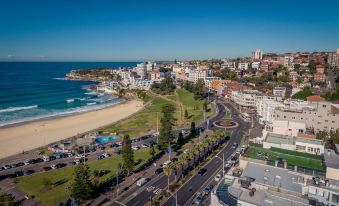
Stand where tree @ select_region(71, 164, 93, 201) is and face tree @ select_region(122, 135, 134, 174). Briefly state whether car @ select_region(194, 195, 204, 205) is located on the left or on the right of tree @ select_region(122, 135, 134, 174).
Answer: right

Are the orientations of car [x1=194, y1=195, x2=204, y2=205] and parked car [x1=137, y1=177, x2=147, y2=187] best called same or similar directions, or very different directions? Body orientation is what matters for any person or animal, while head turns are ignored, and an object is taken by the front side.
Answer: very different directions

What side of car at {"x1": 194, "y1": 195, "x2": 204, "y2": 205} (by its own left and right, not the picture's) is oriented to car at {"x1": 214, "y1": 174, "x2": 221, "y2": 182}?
back

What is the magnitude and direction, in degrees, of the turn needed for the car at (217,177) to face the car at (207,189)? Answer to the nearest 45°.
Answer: approximately 45° to its left

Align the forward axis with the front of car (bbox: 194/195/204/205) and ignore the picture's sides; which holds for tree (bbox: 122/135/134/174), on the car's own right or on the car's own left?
on the car's own right

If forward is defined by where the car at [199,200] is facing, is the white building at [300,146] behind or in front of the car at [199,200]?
behind

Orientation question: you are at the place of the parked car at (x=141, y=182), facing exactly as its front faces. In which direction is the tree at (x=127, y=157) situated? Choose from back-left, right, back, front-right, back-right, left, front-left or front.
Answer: left

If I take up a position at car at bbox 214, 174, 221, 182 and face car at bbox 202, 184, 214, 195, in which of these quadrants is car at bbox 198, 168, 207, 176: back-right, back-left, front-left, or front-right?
back-right

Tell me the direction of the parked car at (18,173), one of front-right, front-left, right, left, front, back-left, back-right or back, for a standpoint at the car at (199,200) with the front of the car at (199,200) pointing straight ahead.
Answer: front-right

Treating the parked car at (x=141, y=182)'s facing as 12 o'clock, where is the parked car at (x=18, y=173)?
the parked car at (x=18, y=173) is roughly at 8 o'clock from the parked car at (x=141, y=182).

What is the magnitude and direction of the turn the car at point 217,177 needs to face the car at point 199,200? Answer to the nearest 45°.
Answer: approximately 45° to its left

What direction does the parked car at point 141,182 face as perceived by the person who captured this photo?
facing away from the viewer and to the right of the viewer
